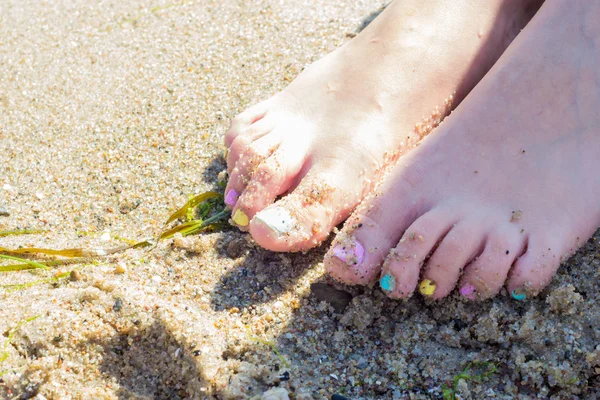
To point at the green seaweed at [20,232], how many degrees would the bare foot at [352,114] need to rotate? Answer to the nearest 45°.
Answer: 0° — it already faces it

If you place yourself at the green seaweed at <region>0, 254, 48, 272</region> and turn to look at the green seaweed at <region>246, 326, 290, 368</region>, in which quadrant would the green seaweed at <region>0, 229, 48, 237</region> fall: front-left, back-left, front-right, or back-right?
back-left

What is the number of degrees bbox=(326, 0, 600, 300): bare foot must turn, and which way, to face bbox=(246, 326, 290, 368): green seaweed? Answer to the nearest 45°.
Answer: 0° — it already faces it

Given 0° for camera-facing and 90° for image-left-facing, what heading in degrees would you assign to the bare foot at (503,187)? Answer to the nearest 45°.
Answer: approximately 45°

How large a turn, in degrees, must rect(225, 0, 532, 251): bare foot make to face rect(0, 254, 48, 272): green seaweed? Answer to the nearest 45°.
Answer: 0° — it already faces it

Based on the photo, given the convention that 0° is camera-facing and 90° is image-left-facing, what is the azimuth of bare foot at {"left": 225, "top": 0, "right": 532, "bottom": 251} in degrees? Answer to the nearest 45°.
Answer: approximately 45°

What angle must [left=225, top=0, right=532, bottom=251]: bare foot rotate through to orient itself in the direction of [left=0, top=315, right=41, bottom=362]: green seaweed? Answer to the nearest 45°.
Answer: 0° — it already faces it
